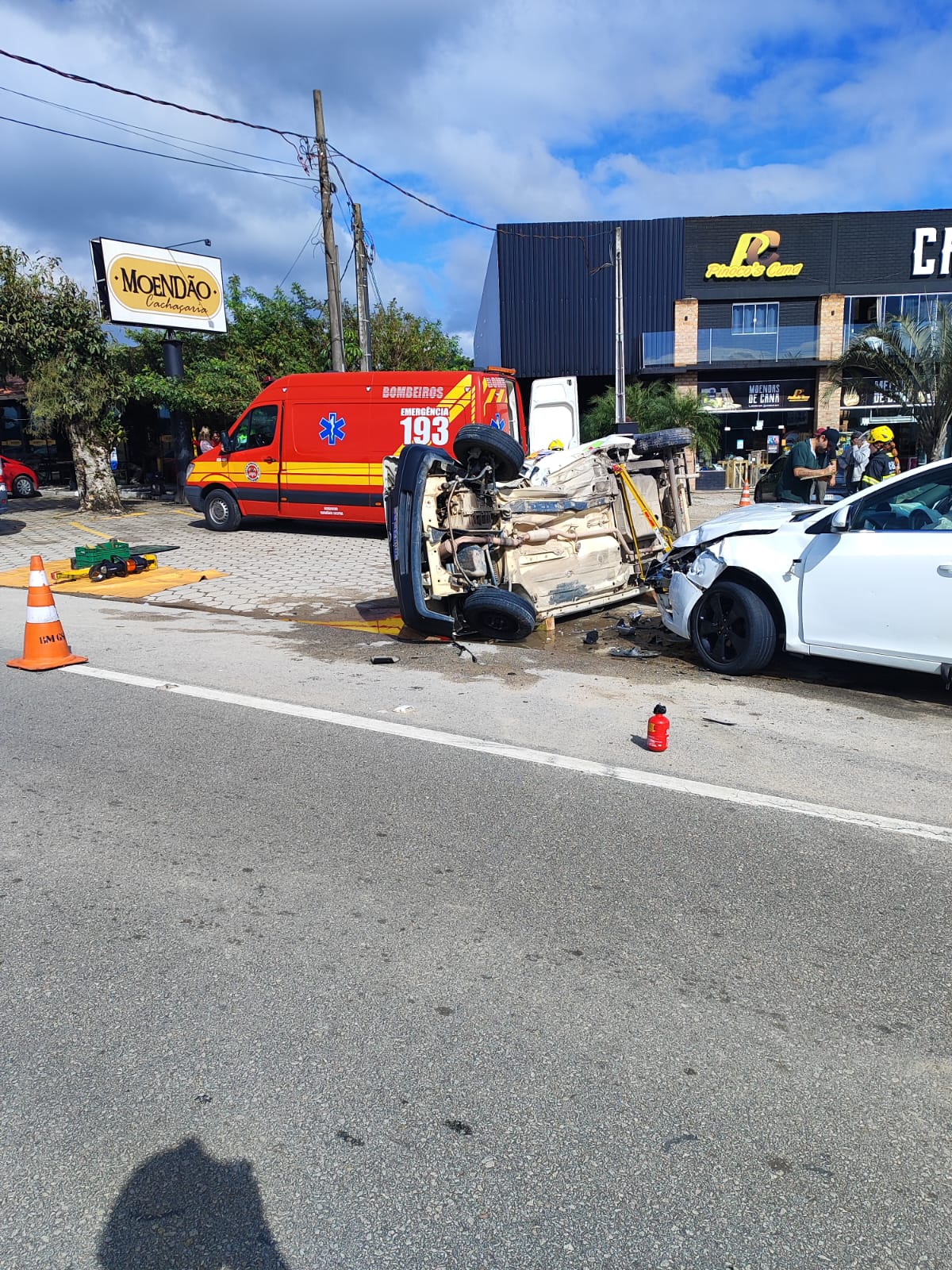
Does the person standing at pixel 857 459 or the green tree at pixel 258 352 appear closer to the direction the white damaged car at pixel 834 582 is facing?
the green tree

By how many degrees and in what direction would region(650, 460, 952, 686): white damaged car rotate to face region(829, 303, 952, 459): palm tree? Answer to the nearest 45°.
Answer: approximately 90° to its right

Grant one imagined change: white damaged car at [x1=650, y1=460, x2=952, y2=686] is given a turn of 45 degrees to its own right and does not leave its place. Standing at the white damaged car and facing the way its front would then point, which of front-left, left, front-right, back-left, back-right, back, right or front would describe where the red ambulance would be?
front

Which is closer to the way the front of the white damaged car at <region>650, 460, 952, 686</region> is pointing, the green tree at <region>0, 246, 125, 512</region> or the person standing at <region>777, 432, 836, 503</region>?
the green tree

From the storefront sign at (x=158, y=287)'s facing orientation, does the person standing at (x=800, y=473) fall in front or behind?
in front

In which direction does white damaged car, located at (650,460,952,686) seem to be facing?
to the viewer's left

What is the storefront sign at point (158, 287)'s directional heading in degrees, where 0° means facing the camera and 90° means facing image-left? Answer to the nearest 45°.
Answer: approximately 315°

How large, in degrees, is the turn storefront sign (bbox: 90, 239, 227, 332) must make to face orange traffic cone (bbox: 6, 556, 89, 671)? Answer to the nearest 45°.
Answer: approximately 45° to its right

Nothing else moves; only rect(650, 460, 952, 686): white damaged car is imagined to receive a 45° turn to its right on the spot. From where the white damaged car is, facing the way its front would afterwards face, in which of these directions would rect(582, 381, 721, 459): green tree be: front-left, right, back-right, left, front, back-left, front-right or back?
front-right
